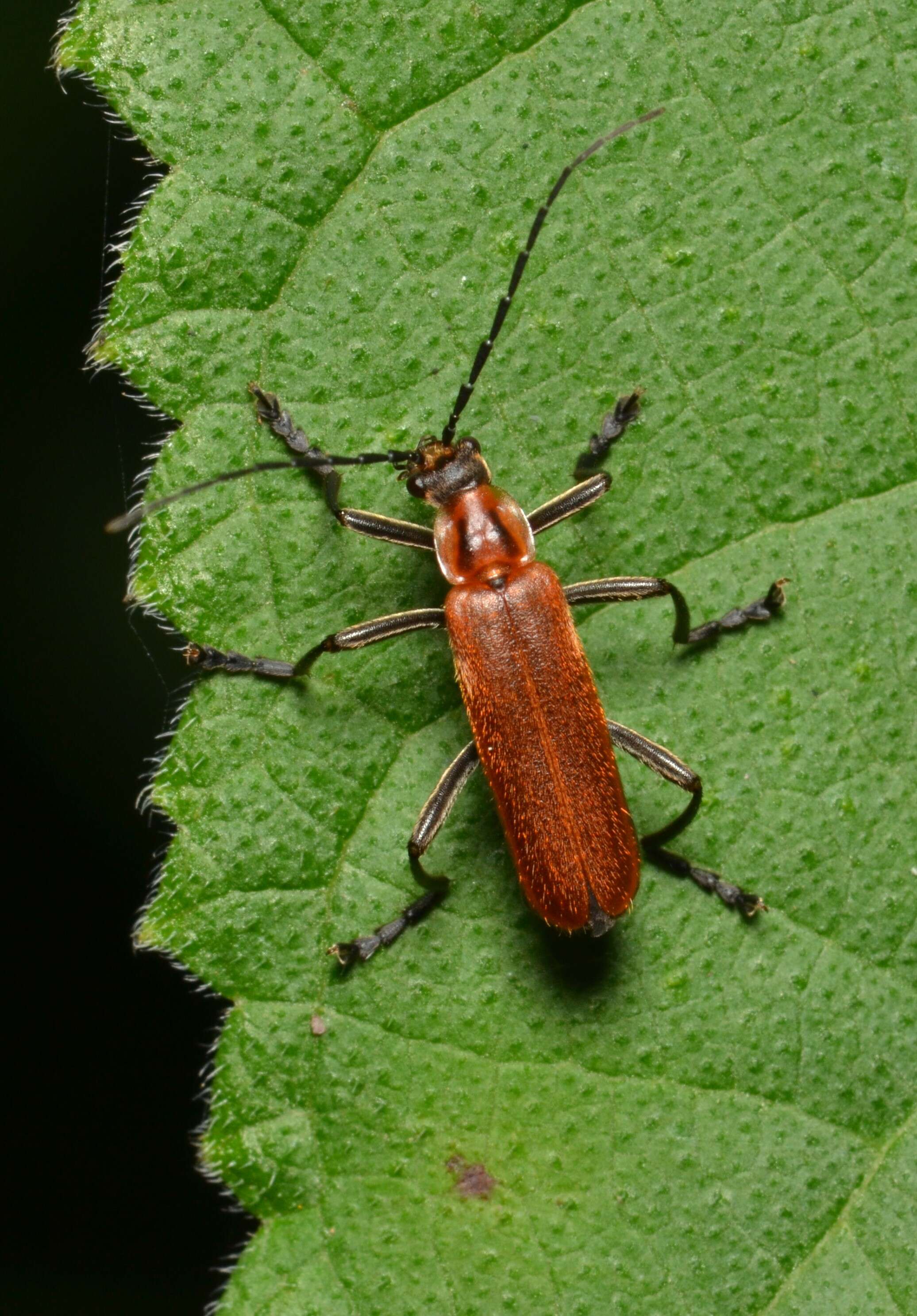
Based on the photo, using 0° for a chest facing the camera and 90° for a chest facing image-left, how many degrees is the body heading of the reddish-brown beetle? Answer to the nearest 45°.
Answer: approximately 180°
